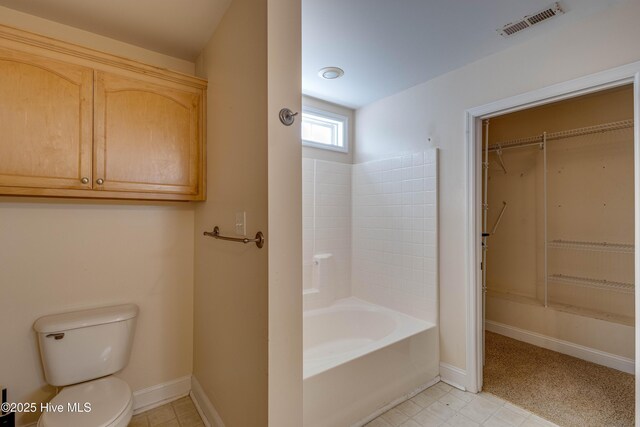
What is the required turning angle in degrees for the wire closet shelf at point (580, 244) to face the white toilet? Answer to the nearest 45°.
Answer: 0° — it already faces it

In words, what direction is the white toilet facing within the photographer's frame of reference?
facing the viewer

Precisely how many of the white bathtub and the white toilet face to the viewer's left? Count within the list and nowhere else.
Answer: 0

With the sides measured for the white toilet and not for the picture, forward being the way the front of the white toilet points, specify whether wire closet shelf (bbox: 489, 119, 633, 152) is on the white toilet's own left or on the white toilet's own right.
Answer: on the white toilet's own left

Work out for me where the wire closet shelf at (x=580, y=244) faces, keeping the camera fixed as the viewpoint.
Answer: facing the viewer and to the left of the viewer

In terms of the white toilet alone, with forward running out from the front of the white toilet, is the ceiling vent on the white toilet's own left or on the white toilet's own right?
on the white toilet's own left

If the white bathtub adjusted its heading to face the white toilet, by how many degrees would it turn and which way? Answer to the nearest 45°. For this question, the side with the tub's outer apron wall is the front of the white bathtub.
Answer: approximately 90° to its right

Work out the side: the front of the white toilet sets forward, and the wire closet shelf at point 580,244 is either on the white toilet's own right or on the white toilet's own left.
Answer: on the white toilet's own left
